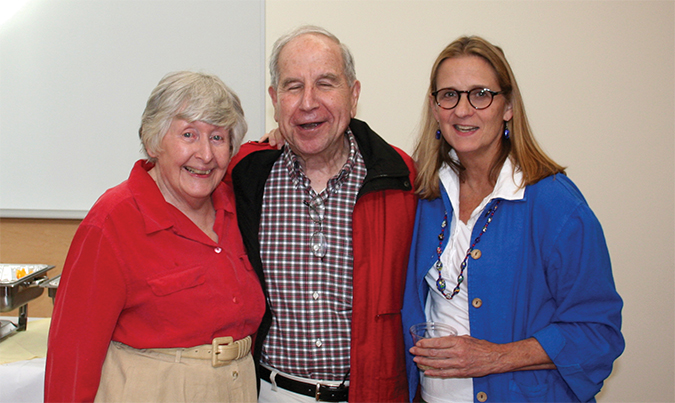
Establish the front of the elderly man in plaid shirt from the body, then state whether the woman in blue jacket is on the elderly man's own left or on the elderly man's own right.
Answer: on the elderly man's own left

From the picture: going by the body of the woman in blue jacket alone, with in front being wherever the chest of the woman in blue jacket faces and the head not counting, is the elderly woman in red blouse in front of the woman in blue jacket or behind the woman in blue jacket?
in front

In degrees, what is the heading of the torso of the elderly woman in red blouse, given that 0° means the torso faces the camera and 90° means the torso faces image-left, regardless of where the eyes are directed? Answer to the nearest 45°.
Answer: approximately 315°

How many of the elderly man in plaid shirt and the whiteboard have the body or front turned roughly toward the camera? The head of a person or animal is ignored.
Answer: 2

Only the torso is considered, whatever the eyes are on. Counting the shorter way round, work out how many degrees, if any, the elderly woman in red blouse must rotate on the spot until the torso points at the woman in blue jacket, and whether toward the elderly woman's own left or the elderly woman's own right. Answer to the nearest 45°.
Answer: approximately 45° to the elderly woman's own left

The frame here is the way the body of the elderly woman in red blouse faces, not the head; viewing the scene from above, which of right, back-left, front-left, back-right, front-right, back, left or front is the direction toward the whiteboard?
back-left

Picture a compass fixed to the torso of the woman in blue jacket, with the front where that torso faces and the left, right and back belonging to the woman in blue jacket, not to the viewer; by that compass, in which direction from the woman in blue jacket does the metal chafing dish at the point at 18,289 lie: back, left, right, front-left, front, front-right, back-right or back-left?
front-right

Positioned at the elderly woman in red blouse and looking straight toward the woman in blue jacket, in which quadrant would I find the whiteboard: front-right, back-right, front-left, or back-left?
back-left
